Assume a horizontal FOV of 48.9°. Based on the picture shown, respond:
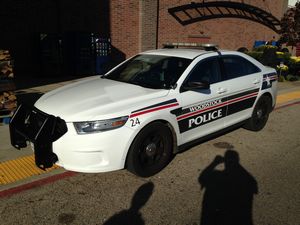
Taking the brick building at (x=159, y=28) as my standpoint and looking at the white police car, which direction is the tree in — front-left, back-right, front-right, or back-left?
back-left

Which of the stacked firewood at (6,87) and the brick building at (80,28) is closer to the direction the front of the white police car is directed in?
the stacked firewood

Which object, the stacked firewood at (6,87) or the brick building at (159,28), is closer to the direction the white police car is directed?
the stacked firewood

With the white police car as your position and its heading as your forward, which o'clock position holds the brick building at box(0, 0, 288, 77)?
The brick building is roughly at 4 o'clock from the white police car.

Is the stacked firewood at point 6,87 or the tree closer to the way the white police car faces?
the stacked firewood

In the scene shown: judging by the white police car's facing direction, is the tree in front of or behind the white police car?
behind

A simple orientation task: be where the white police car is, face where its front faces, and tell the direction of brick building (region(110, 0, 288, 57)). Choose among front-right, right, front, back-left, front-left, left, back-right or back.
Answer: back-right

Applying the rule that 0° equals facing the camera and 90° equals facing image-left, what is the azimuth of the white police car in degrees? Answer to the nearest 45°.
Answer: approximately 45°
